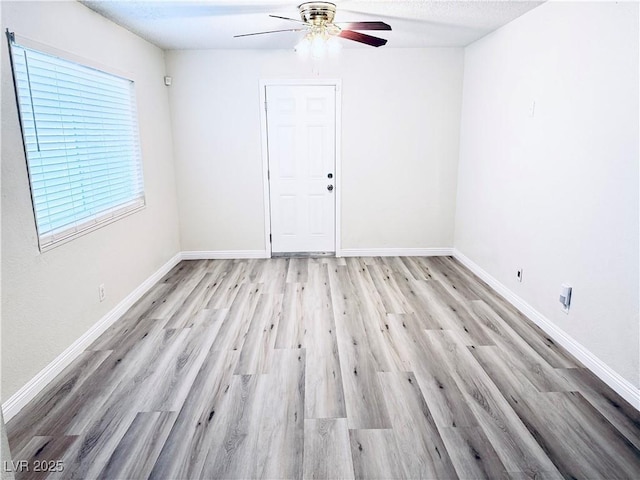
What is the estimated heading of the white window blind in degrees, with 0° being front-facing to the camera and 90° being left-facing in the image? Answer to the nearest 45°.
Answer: approximately 315°

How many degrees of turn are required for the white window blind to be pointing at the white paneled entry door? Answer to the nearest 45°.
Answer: approximately 90° to its left

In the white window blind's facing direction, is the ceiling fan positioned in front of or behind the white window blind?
in front

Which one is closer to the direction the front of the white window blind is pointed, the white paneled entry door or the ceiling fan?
the ceiling fan

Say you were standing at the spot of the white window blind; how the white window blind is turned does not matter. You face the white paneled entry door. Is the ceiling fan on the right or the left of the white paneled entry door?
right

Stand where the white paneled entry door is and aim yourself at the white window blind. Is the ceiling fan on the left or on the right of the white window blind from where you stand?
left
